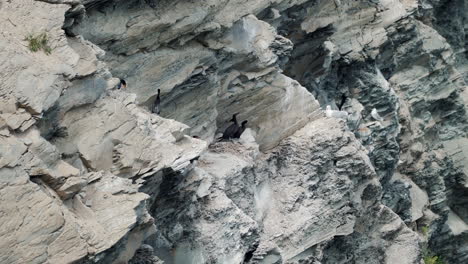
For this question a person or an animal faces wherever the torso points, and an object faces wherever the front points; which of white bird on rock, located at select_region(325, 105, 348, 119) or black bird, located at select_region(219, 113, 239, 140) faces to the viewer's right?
the black bird

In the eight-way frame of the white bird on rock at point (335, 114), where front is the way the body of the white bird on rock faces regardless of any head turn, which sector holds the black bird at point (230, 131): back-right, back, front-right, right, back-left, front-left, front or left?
front-left

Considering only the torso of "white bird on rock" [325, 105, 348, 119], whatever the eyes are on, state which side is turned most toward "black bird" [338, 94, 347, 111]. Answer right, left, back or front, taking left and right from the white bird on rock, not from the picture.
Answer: right

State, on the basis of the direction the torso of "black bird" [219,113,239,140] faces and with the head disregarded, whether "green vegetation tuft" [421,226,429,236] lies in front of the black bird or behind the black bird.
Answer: in front

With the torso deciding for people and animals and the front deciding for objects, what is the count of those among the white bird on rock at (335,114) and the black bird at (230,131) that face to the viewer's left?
1

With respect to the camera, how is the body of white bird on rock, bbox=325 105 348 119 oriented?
to the viewer's left

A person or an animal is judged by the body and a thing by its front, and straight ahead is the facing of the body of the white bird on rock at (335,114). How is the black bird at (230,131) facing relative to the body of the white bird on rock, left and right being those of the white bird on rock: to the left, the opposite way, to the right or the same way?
the opposite way

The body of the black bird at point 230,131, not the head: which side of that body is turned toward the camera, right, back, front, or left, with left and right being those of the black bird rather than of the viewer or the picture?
right
